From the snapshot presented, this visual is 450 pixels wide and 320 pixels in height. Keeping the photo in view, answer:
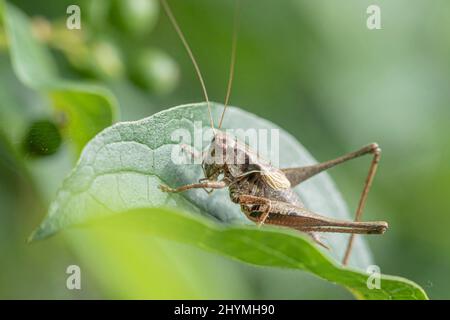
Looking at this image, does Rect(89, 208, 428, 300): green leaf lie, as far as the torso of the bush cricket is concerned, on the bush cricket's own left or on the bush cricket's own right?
on the bush cricket's own left

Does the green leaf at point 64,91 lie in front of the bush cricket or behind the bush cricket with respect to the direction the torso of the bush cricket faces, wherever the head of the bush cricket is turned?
in front

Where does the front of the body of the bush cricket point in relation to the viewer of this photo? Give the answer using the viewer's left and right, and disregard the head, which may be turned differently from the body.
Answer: facing to the left of the viewer
